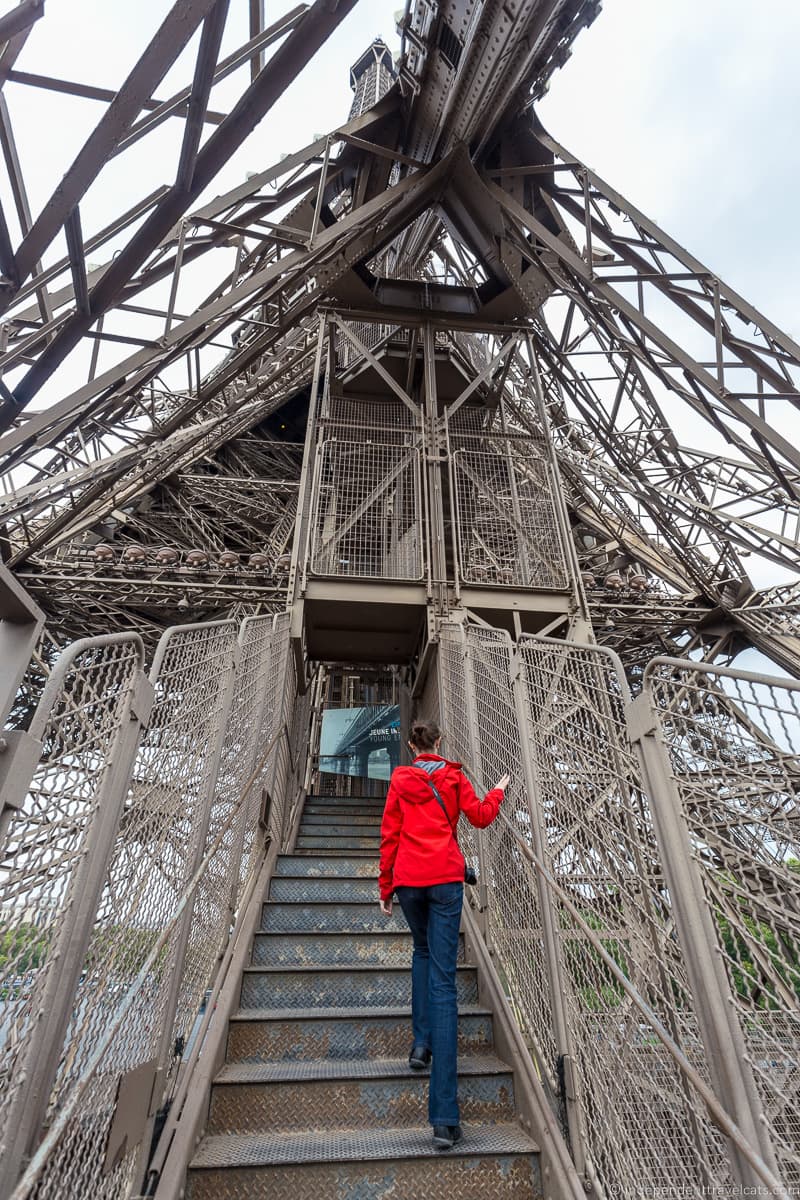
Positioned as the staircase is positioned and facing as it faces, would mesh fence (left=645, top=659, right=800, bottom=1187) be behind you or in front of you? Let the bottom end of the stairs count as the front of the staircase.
in front

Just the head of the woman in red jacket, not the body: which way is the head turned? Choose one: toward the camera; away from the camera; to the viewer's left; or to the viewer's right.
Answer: away from the camera

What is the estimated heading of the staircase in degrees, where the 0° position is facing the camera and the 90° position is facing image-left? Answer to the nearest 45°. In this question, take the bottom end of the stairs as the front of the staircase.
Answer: approximately 0°
